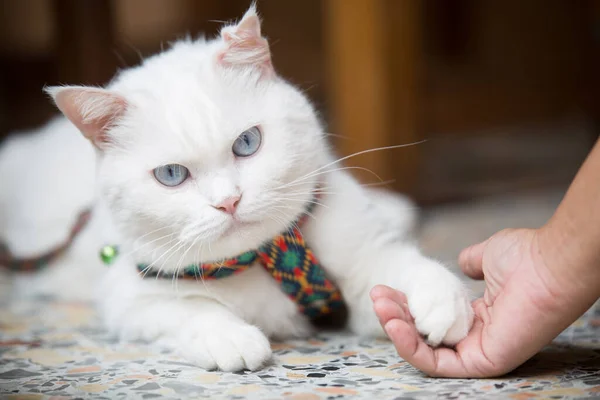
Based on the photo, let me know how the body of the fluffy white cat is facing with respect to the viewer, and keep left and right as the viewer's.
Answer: facing the viewer and to the right of the viewer
